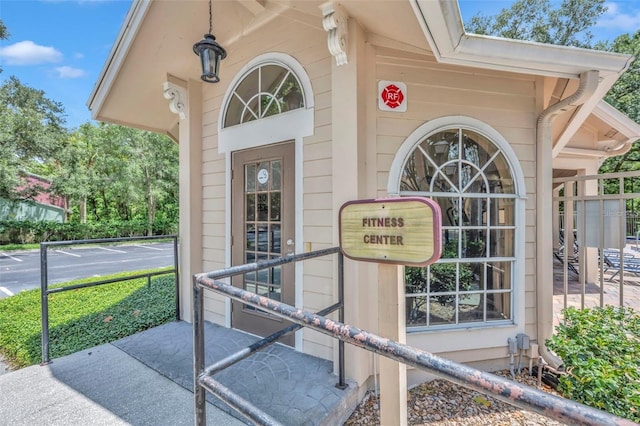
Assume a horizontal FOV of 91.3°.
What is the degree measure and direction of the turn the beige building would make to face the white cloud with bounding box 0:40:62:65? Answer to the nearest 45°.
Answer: approximately 90° to its right

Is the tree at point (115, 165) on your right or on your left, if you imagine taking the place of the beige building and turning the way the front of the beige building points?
on your right

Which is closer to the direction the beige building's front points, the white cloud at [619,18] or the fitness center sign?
the fitness center sign

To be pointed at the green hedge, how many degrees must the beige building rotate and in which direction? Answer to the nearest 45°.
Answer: approximately 90° to its right

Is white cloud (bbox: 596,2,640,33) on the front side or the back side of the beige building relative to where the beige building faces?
on the back side

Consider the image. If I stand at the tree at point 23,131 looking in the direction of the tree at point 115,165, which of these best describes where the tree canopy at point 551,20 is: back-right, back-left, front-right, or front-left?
front-right

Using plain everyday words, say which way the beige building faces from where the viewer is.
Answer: facing the viewer and to the left of the viewer

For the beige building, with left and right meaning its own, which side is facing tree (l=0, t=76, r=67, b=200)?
right

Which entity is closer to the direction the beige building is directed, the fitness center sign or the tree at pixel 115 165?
the fitness center sign

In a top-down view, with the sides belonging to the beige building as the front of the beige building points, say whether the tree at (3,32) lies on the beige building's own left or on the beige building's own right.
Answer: on the beige building's own right
